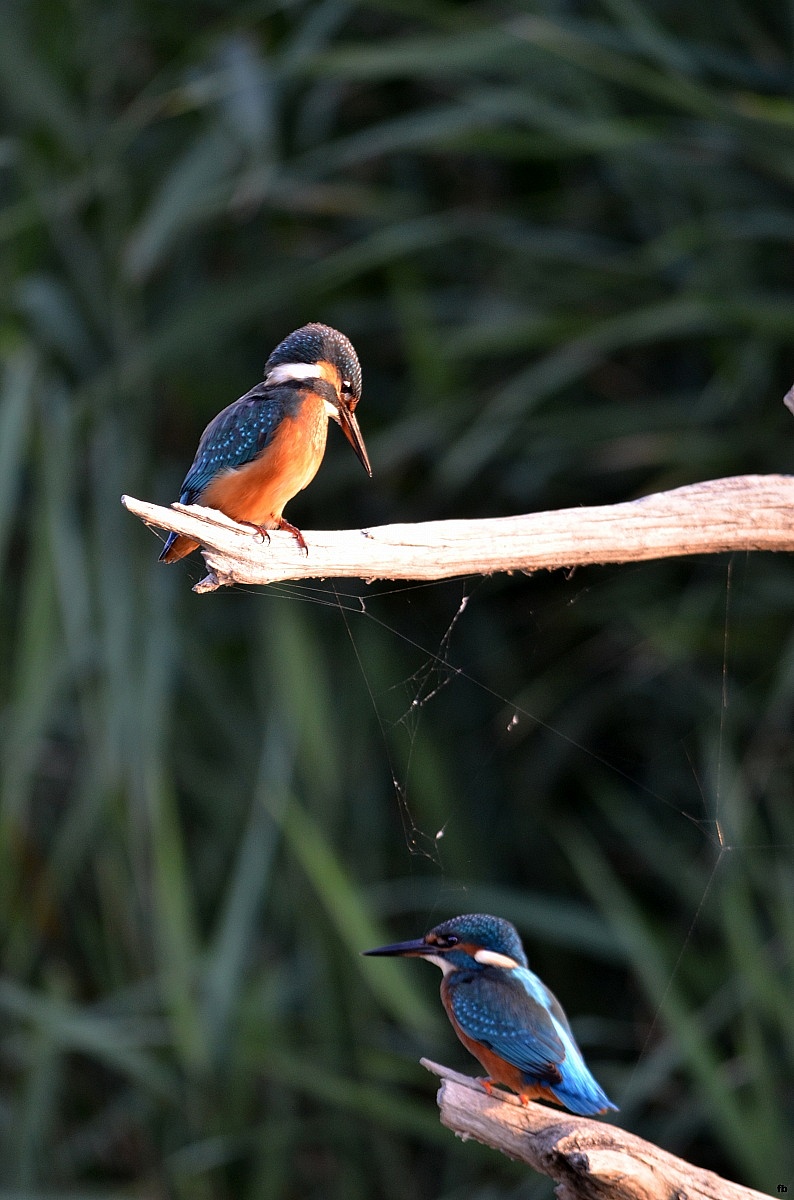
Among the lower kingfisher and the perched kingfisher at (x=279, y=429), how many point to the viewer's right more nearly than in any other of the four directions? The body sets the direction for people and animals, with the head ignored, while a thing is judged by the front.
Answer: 1

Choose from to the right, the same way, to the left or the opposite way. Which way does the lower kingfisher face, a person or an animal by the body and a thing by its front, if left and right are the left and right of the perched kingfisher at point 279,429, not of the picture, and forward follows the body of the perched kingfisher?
the opposite way

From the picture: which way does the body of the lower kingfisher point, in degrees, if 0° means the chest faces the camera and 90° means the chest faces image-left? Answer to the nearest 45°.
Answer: approximately 90°

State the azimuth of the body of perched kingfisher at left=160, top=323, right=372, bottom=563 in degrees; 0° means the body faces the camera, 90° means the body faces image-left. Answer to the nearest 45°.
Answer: approximately 270°
